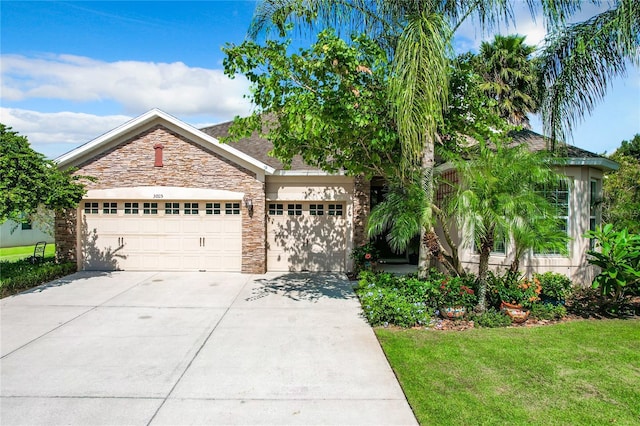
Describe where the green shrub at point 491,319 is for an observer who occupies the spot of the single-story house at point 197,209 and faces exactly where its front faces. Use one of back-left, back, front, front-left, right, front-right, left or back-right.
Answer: front-left

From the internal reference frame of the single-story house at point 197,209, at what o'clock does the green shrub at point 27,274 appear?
The green shrub is roughly at 2 o'clock from the single-story house.

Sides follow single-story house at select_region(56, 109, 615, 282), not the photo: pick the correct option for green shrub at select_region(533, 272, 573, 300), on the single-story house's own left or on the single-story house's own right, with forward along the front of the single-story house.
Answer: on the single-story house's own left

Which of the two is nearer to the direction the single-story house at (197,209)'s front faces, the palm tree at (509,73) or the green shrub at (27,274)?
the green shrub

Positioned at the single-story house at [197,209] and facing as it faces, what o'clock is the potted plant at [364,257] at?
The potted plant is roughly at 9 o'clock from the single-story house.

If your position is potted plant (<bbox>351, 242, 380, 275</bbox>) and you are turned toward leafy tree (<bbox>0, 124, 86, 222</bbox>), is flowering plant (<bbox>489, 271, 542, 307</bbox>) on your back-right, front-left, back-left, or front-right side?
back-left

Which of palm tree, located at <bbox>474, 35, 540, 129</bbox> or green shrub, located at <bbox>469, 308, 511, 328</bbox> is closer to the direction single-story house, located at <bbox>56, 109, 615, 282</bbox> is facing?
the green shrub

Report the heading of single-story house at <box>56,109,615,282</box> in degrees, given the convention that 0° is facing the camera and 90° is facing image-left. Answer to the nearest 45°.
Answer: approximately 0°

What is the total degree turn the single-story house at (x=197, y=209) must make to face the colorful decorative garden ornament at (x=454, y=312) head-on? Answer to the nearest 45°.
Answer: approximately 45° to its left

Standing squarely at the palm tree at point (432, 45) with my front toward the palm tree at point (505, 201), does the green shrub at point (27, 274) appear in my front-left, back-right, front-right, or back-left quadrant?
back-right
